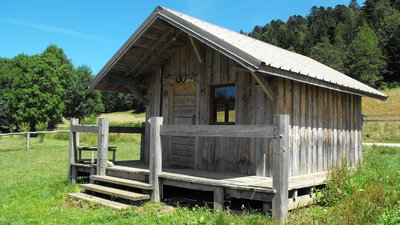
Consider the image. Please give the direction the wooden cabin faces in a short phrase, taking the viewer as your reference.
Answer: facing the viewer and to the left of the viewer
